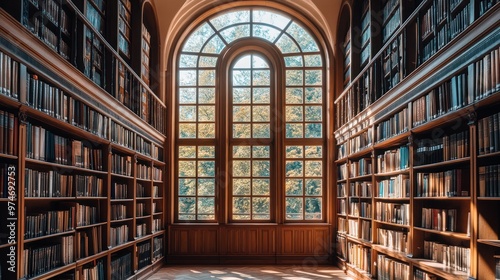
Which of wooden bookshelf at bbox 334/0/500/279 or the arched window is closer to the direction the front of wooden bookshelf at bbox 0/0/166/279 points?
the wooden bookshelf

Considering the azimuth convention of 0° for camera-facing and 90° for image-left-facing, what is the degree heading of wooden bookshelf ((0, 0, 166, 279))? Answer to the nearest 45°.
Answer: approximately 315°

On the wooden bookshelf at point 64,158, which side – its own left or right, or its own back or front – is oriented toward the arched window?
left

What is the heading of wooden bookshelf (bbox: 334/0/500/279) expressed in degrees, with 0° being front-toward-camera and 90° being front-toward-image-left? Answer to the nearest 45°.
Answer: approximately 45°

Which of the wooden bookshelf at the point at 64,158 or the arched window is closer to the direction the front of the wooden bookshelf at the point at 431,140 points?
the wooden bookshelf

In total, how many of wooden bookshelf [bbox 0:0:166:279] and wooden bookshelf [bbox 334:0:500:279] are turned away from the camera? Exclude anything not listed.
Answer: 0
